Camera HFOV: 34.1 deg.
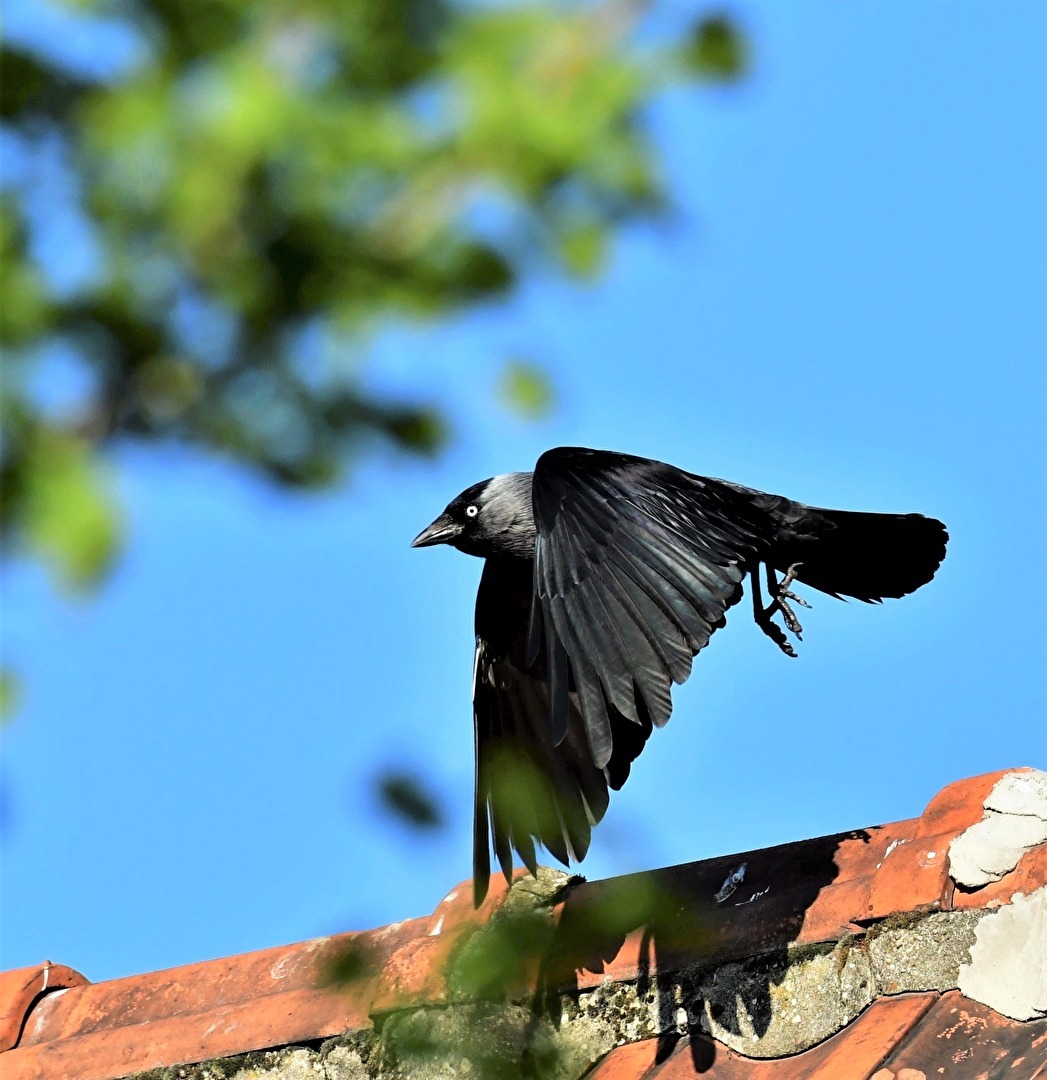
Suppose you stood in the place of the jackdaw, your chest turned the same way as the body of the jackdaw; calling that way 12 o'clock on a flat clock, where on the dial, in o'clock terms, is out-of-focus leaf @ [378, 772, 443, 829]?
The out-of-focus leaf is roughly at 9 o'clock from the jackdaw.

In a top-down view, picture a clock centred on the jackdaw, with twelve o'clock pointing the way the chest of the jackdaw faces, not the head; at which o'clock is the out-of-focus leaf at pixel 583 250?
The out-of-focus leaf is roughly at 9 o'clock from the jackdaw.

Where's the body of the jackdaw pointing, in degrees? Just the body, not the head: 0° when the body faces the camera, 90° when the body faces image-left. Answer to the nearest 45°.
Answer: approximately 90°

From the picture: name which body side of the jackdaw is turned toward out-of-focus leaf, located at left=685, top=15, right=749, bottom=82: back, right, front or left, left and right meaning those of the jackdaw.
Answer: left

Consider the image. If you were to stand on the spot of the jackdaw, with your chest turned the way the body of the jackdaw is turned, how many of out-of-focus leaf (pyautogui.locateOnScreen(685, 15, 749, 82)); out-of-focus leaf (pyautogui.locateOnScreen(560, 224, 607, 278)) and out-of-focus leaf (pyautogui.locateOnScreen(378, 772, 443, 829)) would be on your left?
3

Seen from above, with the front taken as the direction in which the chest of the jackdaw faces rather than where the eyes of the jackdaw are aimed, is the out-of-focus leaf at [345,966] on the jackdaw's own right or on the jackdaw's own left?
on the jackdaw's own left
